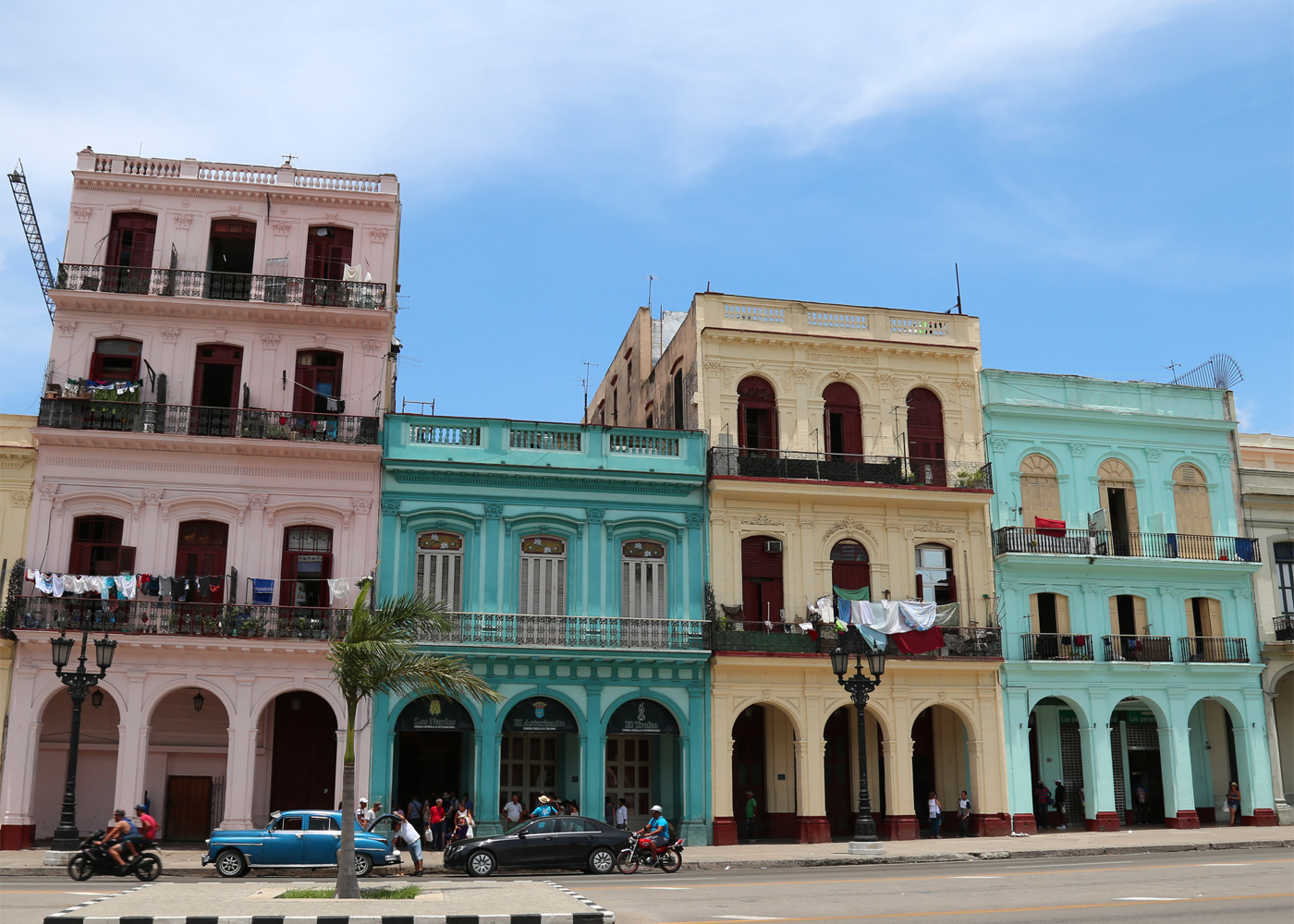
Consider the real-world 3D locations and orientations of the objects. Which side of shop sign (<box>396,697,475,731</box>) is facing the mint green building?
left

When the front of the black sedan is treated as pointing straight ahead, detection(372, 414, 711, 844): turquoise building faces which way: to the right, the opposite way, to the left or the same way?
to the left

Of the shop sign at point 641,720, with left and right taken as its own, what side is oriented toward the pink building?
right

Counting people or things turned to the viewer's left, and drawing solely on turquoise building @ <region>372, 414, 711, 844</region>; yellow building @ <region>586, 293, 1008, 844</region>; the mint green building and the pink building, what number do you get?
0

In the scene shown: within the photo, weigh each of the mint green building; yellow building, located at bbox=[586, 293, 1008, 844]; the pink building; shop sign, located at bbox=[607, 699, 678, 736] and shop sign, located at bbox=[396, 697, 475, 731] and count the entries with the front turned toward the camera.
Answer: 5

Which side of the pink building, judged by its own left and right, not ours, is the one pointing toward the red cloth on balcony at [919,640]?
left

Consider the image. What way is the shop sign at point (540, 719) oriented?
toward the camera

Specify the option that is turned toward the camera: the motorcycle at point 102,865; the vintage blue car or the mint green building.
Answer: the mint green building

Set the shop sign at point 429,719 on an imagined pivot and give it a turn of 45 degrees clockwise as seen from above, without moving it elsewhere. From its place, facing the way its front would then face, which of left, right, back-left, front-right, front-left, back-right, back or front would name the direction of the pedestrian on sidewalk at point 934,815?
back-left

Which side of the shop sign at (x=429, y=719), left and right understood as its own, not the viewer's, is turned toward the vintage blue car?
front

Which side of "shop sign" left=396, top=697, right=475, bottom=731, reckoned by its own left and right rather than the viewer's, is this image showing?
front

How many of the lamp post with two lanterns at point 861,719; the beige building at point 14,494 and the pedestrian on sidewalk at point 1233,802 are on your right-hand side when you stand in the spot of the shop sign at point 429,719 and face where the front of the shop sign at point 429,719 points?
1

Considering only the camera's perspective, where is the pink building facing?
facing the viewer
